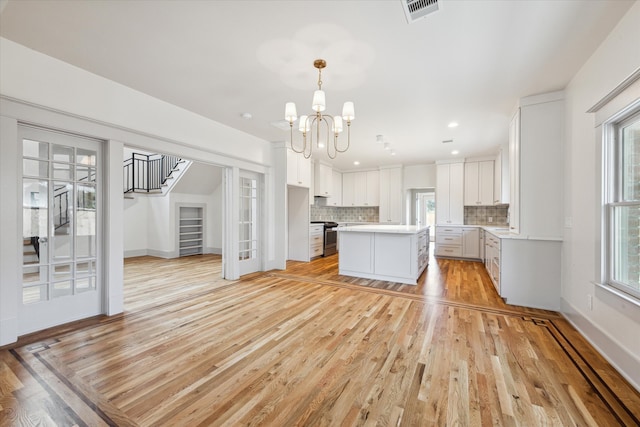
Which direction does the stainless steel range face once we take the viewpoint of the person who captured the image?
facing the viewer and to the right of the viewer

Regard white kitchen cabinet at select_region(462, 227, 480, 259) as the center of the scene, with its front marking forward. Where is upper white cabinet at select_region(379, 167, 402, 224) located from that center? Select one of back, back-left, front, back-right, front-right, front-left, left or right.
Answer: right

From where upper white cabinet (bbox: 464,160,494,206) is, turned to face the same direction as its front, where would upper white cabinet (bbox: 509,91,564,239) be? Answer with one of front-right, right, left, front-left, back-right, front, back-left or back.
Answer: front

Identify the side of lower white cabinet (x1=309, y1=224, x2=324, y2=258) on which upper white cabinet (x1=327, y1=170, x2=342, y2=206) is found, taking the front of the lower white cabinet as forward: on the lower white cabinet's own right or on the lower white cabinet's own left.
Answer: on the lower white cabinet's own left

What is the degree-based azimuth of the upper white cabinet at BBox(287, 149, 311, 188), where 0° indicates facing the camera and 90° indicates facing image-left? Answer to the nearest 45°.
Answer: approximately 315°

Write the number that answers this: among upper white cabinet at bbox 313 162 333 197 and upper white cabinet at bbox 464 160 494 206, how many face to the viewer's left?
0

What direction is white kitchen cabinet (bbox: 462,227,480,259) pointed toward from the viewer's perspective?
toward the camera

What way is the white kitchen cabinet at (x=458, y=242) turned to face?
toward the camera

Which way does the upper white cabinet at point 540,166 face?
to the viewer's left

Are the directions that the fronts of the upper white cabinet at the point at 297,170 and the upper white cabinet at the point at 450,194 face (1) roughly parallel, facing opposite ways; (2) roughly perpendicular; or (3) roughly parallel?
roughly perpendicular

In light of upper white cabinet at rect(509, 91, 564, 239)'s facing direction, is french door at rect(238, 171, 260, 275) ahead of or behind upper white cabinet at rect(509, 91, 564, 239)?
ahead

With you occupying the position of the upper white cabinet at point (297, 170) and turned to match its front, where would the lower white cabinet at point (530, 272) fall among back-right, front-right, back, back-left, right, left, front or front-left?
front

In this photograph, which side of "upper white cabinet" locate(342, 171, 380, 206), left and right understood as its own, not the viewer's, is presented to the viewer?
front

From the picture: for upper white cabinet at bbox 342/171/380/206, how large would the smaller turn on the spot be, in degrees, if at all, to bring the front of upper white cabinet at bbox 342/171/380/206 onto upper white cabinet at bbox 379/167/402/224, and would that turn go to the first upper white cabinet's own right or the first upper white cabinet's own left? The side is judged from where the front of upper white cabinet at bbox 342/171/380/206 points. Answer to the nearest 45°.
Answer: approximately 45° to the first upper white cabinet's own left

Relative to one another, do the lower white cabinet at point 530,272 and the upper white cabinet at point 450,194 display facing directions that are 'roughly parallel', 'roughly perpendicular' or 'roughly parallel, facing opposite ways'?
roughly perpendicular
